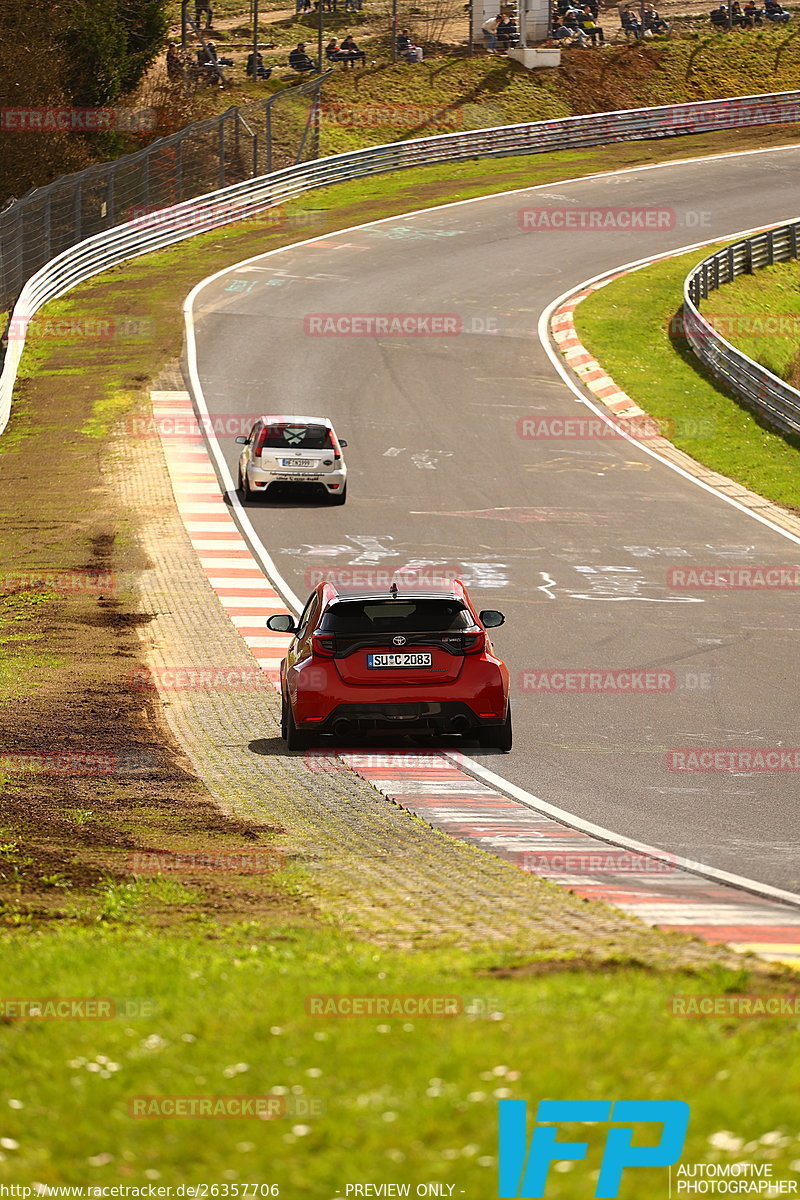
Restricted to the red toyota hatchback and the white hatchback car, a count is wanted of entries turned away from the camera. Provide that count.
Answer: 2

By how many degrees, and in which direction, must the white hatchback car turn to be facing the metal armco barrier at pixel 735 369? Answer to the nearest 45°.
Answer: approximately 45° to its right

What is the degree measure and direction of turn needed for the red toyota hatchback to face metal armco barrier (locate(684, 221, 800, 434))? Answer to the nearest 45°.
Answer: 0° — it already faces it

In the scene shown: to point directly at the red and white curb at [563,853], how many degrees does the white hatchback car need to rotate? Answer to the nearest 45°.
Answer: approximately 180°

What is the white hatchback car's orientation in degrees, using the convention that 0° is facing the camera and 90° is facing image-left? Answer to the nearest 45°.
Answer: approximately 180°

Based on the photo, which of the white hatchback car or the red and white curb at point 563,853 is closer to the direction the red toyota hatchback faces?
the white hatchback car

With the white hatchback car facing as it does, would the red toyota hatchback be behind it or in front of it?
behind

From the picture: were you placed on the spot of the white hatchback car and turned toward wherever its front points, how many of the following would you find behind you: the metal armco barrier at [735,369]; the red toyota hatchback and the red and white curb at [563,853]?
2

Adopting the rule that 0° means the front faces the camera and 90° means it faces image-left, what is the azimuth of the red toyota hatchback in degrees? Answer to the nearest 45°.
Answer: approximately 180°

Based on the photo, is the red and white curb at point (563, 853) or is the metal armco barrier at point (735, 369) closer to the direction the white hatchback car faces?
the metal armco barrier
